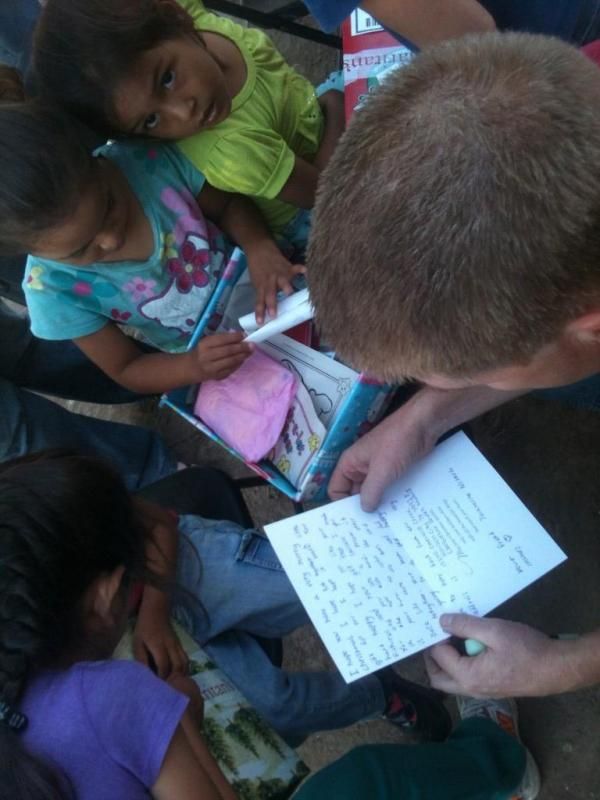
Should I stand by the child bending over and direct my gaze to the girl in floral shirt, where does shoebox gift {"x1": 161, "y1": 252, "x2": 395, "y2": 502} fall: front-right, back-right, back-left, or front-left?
front-right
